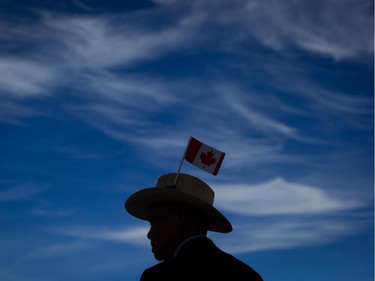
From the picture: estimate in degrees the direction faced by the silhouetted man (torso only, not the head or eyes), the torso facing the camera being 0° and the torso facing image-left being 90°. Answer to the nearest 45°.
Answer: approximately 90°

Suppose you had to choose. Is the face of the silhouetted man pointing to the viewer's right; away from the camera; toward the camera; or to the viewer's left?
to the viewer's left
